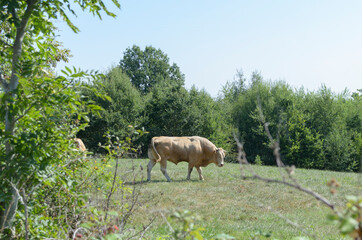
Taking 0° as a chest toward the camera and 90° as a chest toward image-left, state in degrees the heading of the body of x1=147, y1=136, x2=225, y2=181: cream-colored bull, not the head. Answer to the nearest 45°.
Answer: approximately 270°

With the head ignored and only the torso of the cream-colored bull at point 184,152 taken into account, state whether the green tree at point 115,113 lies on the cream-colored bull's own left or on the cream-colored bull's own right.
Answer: on the cream-colored bull's own left

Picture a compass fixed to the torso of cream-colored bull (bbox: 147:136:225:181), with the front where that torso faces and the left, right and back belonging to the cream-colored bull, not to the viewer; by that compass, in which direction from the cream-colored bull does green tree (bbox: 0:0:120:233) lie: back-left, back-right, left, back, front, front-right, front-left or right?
right
